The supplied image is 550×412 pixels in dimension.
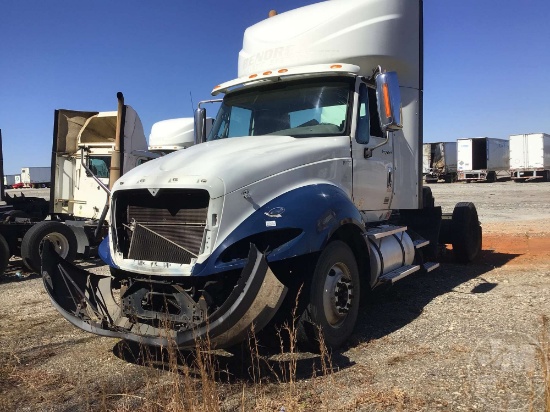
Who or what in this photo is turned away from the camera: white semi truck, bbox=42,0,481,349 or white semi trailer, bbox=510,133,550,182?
the white semi trailer

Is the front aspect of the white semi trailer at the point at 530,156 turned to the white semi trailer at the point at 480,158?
no

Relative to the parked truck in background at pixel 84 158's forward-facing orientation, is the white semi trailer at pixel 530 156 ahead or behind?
ahead

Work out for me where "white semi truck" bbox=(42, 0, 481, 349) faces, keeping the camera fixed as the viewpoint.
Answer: facing the viewer and to the left of the viewer

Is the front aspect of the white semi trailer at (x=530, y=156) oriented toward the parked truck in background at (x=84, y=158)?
no

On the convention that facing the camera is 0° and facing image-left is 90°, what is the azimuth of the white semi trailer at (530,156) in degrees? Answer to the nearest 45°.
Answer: approximately 180°

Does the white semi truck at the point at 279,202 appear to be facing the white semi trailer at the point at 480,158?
no

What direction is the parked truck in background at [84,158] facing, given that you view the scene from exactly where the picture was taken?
facing away from the viewer and to the right of the viewer

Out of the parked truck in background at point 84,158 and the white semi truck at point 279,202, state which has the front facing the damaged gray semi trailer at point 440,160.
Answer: the parked truck in background

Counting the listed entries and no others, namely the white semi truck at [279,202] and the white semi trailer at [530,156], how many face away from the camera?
1

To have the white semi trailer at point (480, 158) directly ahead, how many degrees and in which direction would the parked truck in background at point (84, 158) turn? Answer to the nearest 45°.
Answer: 0° — it already faces it

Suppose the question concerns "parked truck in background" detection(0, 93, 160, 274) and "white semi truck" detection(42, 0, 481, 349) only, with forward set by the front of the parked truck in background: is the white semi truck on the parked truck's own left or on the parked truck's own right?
on the parked truck's own right
